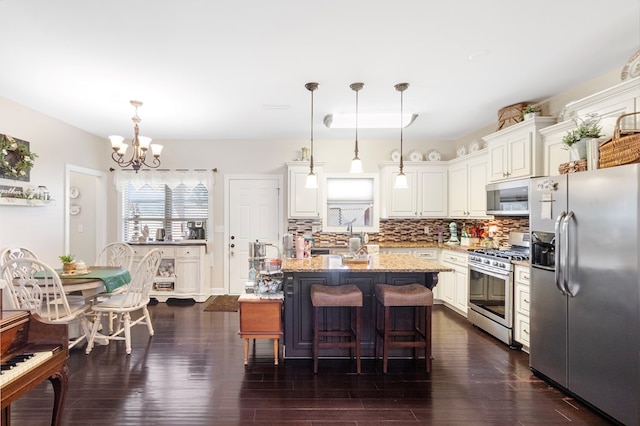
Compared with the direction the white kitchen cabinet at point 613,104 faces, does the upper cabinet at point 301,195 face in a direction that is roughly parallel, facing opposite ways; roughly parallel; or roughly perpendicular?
roughly perpendicular

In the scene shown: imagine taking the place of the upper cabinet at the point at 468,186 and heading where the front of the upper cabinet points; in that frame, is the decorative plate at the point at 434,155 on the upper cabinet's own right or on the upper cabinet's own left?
on the upper cabinet's own right

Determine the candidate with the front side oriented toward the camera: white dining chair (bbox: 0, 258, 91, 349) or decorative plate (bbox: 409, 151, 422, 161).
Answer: the decorative plate

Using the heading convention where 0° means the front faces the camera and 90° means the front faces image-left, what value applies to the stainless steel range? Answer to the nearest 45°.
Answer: approximately 45°

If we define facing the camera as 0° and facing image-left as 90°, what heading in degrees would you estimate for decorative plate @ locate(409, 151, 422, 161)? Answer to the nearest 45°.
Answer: approximately 0°

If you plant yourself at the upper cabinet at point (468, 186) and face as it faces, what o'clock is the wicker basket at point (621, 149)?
The wicker basket is roughly at 10 o'clock from the upper cabinet.

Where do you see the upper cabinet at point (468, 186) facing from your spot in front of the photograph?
facing the viewer and to the left of the viewer

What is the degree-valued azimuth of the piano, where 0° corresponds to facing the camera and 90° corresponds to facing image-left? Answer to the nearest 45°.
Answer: approximately 315°

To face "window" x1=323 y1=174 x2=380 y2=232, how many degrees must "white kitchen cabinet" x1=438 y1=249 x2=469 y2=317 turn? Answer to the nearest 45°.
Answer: approximately 45° to its right

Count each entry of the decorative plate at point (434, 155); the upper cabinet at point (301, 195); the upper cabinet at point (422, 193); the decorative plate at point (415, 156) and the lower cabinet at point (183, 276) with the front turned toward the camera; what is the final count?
5

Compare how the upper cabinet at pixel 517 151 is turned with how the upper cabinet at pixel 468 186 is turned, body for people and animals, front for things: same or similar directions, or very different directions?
same or similar directions

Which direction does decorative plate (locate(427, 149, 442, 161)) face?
toward the camera

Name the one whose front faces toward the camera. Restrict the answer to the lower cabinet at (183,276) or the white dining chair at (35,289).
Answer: the lower cabinet

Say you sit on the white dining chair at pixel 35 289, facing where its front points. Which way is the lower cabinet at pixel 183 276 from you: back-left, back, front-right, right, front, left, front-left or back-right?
front

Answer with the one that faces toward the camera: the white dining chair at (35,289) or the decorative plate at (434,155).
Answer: the decorative plate

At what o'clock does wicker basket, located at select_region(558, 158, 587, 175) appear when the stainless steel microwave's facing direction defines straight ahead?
The wicker basket is roughly at 10 o'clock from the stainless steel microwave.

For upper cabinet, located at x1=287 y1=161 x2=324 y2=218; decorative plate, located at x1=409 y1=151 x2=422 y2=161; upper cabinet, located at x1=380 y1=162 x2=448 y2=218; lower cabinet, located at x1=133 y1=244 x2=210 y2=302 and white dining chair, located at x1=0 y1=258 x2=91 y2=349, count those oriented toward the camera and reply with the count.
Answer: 4
